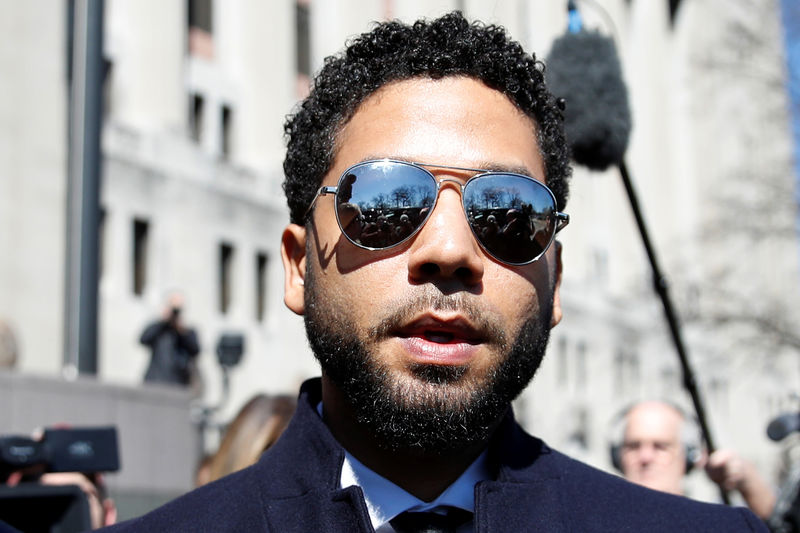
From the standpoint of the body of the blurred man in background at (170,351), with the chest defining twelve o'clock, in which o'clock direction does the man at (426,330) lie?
The man is roughly at 12 o'clock from the blurred man in background.

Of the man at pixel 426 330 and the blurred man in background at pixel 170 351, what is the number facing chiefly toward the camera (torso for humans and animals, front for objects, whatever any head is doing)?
2

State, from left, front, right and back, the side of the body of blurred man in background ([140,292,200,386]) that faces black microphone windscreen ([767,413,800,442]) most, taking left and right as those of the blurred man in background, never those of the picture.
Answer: front

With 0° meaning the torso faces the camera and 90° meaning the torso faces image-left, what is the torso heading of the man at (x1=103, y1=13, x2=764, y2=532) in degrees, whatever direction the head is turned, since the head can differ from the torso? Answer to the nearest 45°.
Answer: approximately 0°

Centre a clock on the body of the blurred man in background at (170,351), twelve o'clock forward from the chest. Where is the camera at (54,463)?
The camera is roughly at 12 o'clock from the blurred man in background.

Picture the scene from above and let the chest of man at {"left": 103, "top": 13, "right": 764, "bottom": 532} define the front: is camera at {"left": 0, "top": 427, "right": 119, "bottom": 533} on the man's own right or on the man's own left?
on the man's own right

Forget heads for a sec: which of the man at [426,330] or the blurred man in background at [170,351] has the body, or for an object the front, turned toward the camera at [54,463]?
the blurred man in background
